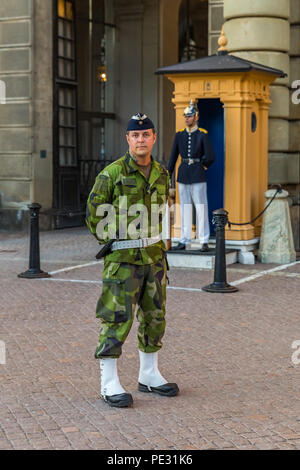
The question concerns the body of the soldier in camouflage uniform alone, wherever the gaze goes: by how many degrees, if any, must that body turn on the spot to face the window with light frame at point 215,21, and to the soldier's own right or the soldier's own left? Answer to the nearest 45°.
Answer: approximately 135° to the soldier's own left

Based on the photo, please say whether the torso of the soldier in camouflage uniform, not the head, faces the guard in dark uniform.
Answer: no

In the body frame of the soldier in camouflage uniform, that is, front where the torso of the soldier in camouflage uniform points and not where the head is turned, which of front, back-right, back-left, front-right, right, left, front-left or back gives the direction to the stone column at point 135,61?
back-left

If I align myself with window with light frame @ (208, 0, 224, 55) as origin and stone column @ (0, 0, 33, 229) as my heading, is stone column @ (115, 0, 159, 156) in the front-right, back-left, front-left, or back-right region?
front-right

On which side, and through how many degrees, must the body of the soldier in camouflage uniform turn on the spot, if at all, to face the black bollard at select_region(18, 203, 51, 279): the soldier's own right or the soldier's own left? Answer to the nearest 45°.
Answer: approximately 135° to the soldier's own left

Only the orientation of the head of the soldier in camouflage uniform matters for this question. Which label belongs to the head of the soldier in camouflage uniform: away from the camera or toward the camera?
toward the camera

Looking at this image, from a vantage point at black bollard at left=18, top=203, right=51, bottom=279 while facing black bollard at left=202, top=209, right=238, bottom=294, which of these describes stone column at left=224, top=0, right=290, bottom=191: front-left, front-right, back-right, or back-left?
front-left

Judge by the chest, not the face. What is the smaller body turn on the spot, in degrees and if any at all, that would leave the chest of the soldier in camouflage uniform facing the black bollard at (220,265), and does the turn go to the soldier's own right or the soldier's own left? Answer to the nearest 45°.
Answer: approximately 135° to the soldier's own left

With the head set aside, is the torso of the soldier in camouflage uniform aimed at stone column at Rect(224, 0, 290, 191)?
no

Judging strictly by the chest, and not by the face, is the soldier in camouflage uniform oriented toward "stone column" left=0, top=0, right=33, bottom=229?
no

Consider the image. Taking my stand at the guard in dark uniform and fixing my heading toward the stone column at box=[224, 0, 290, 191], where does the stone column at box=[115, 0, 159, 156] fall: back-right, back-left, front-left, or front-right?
front-left

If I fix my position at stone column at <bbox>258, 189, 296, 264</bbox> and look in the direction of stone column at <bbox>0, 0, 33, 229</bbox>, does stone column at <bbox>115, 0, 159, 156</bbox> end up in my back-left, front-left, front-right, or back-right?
front-right

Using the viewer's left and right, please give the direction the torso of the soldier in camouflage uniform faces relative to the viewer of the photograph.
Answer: facing the viewer and to the right of the viewer

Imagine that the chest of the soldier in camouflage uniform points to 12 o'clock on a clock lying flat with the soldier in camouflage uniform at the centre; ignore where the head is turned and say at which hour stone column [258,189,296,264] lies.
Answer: The stone column is roughly at 8 o'clock from the soldier in camouflage uniform.
